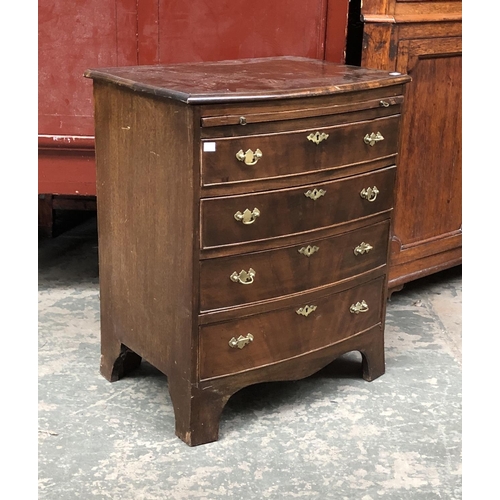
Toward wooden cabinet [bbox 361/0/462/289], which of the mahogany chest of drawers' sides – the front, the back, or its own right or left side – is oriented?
left

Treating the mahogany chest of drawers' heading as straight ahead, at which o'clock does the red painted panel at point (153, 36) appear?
The red painted panel is roughly at 7 o'clock from the mahogany chest of drawers.

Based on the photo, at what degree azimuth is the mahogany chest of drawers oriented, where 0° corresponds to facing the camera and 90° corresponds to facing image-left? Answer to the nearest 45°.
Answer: approximately 315°
